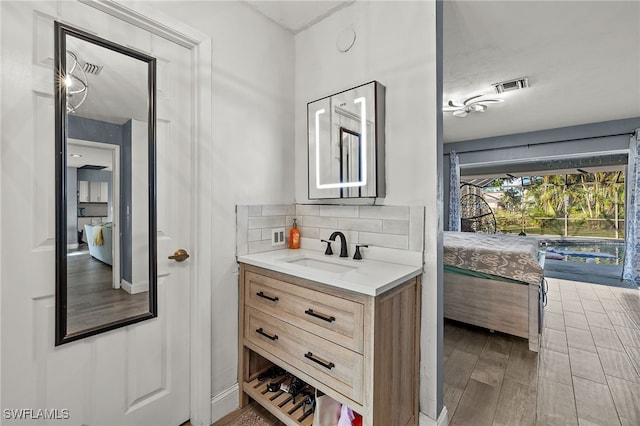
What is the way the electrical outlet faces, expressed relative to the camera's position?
facing the viewer and to the right of the viewer

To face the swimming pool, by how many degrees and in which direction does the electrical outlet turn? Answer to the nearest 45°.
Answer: approximately 90° to its left

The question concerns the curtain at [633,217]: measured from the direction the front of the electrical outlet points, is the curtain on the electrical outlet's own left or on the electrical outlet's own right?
on the electrical outlet's own left

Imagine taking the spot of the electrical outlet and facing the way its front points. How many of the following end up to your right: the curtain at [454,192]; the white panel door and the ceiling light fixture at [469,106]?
1

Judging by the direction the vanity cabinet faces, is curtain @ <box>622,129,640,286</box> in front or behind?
behind

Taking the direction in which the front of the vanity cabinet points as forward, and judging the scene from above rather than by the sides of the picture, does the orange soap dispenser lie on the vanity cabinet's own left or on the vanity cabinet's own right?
on the vanity cabinet's own right

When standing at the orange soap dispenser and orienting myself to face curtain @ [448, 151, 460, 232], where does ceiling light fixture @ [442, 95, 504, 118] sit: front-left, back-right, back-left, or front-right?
front-right

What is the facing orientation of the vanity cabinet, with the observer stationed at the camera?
facing the viewer and to the left of the viewer

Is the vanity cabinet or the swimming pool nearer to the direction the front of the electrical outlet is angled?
the vanity cabinet

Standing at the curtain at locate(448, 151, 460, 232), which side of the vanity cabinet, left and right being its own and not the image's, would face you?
back

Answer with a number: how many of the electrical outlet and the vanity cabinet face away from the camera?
0

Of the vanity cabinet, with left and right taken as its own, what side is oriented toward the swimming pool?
back

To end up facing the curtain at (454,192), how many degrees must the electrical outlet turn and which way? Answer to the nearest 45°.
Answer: approximately 90° to its left

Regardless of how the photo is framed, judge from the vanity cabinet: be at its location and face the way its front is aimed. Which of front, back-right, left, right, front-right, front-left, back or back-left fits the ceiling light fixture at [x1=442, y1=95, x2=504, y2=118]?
back
